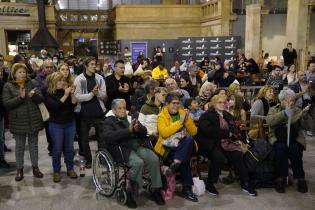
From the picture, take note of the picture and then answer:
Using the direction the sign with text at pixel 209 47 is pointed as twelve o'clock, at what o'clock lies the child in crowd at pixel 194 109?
The child in crowd is roughly at 12 o'clock from the sign with text.

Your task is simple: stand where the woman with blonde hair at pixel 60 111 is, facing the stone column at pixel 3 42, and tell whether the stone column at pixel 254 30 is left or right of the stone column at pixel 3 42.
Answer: right

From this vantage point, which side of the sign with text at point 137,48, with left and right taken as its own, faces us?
front

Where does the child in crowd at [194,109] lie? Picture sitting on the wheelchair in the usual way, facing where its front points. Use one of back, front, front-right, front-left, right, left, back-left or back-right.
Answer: left

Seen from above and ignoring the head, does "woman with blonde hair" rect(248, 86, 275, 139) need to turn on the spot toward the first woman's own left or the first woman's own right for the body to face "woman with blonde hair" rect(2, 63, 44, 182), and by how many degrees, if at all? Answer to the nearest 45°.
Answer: approximately 90° to the first woman's own right

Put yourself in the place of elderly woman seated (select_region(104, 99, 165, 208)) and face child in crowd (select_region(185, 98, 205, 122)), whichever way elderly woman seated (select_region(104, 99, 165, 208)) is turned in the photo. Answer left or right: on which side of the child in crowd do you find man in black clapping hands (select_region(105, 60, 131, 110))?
left

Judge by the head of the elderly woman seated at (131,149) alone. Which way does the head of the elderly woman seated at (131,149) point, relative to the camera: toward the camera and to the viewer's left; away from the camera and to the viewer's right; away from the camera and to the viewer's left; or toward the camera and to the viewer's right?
toward the camera and to the viewer's right

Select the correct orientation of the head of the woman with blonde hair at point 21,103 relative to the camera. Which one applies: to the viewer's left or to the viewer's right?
to the viewer's right

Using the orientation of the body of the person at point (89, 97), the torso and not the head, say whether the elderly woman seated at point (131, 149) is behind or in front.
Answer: in front

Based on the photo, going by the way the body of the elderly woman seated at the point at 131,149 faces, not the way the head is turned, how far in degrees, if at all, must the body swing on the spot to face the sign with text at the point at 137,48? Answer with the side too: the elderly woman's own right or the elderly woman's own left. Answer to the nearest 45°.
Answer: approximately 135° to the elderly woman's own left

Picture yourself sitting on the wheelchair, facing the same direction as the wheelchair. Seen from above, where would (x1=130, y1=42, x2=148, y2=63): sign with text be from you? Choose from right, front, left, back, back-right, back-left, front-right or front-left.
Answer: back-left

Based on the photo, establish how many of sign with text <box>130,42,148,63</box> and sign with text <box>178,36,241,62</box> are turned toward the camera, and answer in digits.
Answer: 2

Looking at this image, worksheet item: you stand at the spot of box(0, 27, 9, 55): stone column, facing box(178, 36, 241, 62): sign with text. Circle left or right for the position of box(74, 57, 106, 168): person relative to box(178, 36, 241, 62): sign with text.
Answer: right

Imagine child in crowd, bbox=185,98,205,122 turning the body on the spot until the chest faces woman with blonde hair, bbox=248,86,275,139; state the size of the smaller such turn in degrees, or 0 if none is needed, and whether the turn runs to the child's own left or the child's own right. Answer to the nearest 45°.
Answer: approximately 45° to the child's own left

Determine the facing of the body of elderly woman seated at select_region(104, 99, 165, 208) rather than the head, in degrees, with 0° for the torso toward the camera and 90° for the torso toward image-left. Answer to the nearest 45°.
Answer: approximately 315°

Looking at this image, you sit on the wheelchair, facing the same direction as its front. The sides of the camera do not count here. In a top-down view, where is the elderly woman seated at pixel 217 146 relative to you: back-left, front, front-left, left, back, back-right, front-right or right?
front-left
